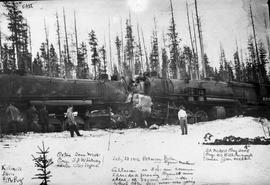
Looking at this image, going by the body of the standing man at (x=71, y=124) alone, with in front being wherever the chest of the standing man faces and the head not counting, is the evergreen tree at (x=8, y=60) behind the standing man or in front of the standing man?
behind

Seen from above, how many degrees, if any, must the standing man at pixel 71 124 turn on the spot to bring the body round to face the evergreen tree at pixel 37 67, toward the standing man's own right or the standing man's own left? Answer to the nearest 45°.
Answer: approximately 135° to the standing man's own left
